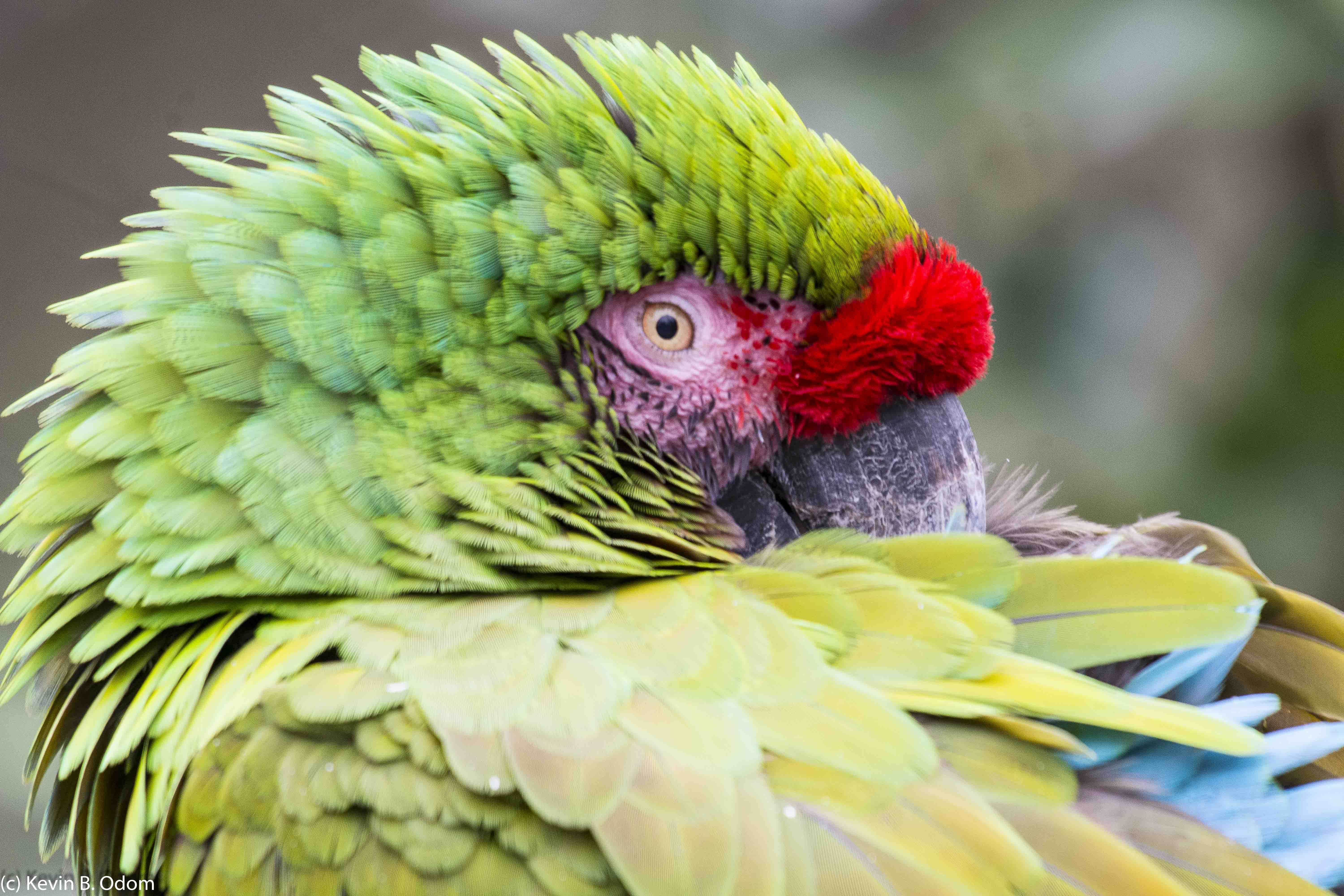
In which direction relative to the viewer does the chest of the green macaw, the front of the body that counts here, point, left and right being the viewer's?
facing to the left of the viewer
